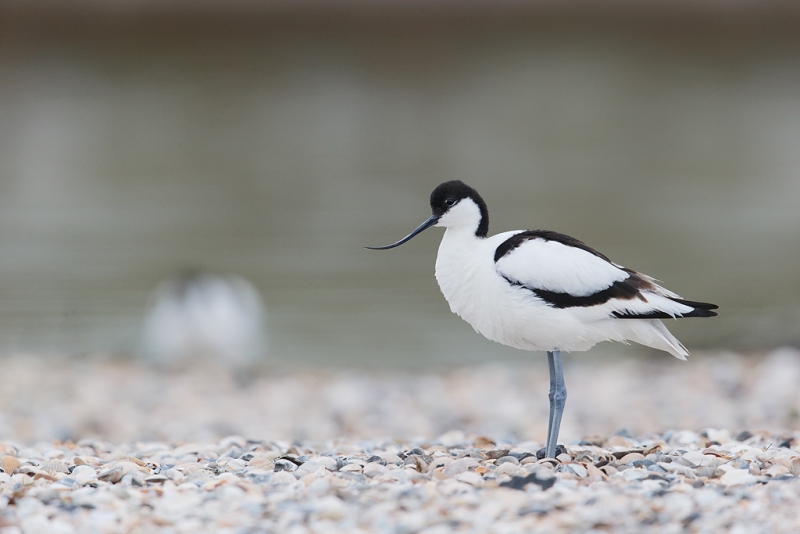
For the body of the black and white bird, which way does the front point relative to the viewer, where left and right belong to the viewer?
facing to the left of the viewer

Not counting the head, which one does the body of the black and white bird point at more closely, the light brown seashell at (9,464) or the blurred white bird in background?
the light brown seashell

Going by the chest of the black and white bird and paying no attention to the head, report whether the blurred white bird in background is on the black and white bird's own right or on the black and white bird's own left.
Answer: on the black and white bird's own right

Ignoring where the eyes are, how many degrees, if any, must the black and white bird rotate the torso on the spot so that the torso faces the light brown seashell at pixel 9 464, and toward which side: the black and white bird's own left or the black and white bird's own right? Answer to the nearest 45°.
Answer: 0° — it already faces it
